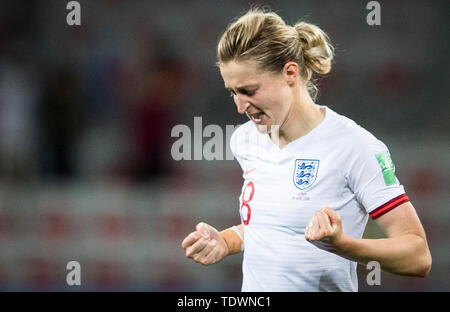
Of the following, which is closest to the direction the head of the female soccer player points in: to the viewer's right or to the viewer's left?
to the viewer's left
